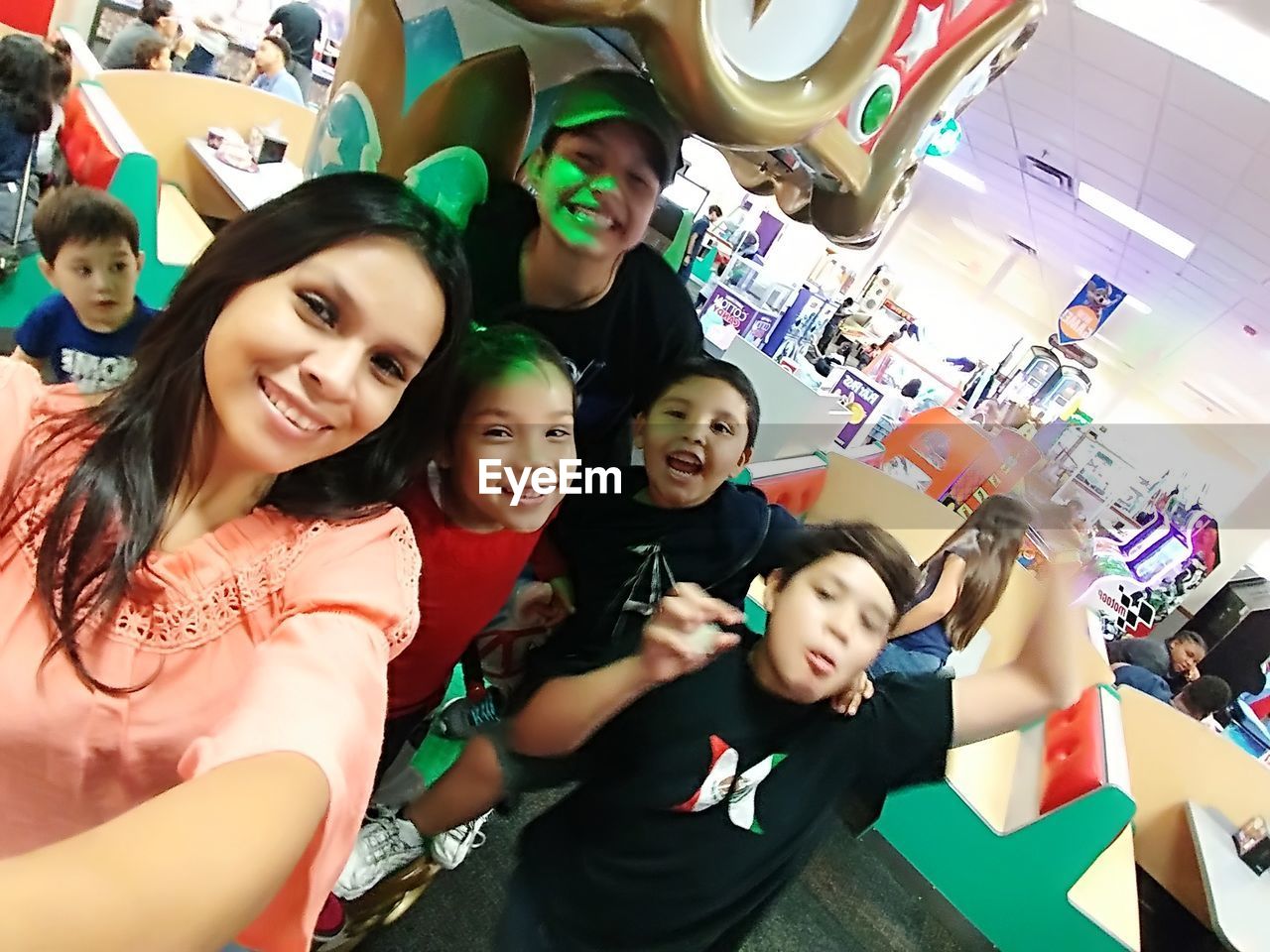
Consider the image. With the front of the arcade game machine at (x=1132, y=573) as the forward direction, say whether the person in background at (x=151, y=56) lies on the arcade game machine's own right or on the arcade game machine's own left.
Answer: on the arcade game machine's own right

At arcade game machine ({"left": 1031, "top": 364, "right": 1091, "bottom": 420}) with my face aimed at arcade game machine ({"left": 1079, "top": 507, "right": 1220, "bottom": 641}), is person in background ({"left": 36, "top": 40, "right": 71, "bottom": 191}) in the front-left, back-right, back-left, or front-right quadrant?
front-right

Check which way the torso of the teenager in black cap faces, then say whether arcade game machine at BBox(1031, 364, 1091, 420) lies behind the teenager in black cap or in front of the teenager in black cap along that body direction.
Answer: behind

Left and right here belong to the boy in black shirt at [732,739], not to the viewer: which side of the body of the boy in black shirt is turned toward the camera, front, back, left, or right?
front

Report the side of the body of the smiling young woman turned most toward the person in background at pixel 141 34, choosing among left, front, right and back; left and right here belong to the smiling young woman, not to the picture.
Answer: back

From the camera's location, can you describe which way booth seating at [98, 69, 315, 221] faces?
facing the viewer and to the right of the viewer

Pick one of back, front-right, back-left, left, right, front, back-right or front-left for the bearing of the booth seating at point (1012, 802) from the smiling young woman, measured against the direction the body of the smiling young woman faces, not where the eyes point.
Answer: left

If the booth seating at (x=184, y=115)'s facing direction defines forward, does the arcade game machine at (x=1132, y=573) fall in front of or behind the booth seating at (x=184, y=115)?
in front

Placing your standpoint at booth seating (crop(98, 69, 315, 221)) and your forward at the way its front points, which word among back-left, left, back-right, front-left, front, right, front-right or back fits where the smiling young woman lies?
front-right

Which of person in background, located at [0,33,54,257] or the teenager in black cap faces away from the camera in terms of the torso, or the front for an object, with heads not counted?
the person in background

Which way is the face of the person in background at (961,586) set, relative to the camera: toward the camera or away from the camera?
away from the camera
